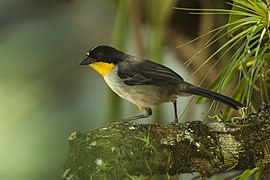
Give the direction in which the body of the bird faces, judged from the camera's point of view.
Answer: to the viewer's left
